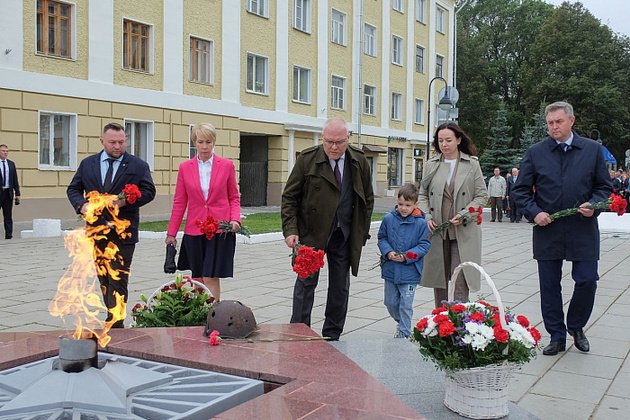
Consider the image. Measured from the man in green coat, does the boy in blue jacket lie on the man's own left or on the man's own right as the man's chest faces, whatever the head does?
on the man's own left

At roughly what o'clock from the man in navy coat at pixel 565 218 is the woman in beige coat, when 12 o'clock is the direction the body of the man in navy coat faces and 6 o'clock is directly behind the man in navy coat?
The woman in beige coat is roughly at 3 o'clock from the man in navy coat.

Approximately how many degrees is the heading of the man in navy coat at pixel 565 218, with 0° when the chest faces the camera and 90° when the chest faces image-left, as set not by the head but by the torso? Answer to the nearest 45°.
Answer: approximately 0°

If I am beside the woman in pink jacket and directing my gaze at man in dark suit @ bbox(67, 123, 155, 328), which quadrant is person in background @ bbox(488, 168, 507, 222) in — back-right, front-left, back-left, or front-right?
back-right

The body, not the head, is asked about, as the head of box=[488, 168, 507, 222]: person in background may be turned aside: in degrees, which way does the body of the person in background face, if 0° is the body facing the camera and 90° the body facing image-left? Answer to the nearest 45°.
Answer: approximately 0°

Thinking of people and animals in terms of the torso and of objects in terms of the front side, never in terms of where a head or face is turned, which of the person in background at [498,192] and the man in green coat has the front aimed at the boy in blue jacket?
the person in background
